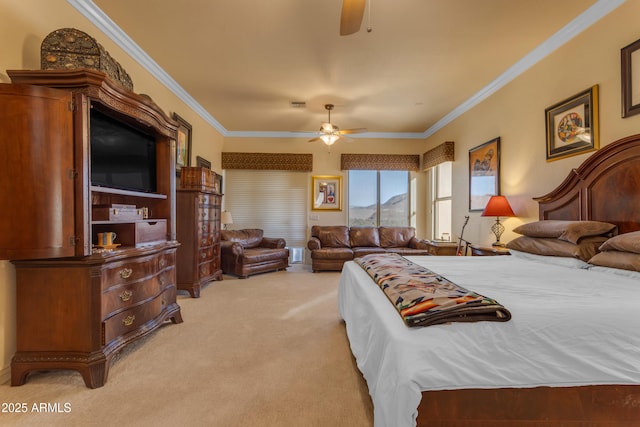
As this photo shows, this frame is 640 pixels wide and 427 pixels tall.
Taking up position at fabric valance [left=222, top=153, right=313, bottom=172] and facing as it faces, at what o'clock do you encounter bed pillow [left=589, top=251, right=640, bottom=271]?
The bed pillow is roughly at 11 o'clock from the fabric valance.

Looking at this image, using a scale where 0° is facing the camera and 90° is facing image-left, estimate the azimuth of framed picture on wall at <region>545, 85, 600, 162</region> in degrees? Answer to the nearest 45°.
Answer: approximately 45°

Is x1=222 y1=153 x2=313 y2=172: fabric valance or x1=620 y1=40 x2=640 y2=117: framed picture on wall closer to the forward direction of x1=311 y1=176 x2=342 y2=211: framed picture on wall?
the framed picture on wall

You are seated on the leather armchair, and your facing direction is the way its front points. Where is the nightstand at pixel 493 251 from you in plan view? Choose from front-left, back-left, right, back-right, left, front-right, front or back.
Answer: front

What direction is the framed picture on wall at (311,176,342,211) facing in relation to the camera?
toward the camera

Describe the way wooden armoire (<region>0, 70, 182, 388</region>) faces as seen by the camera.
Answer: facing the viewer and to the right of the viewer

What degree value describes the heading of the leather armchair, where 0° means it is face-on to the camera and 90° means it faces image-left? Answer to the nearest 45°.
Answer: approximately 315°

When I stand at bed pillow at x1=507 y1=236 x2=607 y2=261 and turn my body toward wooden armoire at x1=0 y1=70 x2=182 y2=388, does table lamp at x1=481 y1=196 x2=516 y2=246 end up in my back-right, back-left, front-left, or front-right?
back-right

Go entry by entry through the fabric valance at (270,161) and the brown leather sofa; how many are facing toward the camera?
2

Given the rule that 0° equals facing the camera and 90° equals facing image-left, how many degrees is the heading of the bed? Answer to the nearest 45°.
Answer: approximately 45°

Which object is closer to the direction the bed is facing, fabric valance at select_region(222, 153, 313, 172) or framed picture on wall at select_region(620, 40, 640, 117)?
the fabric valance

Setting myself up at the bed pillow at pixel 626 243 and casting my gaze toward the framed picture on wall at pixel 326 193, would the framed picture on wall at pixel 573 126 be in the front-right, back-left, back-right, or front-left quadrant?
front-right

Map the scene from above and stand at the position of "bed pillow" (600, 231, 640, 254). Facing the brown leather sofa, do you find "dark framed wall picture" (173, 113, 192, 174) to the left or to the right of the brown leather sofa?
left

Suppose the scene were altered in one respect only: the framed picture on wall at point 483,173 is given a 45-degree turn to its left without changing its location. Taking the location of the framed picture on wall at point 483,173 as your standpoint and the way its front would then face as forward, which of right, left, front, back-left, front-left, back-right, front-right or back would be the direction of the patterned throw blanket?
front

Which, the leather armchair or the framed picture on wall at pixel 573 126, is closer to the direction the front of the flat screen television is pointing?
the framed picture on wall

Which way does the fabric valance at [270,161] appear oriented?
toward the camera

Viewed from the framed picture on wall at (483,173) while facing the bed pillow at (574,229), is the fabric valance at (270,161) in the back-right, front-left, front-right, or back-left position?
back-right

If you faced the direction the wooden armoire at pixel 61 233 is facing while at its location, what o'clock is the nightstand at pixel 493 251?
The nightstand is roughly at 11 o'clock from the wooden armoire.
